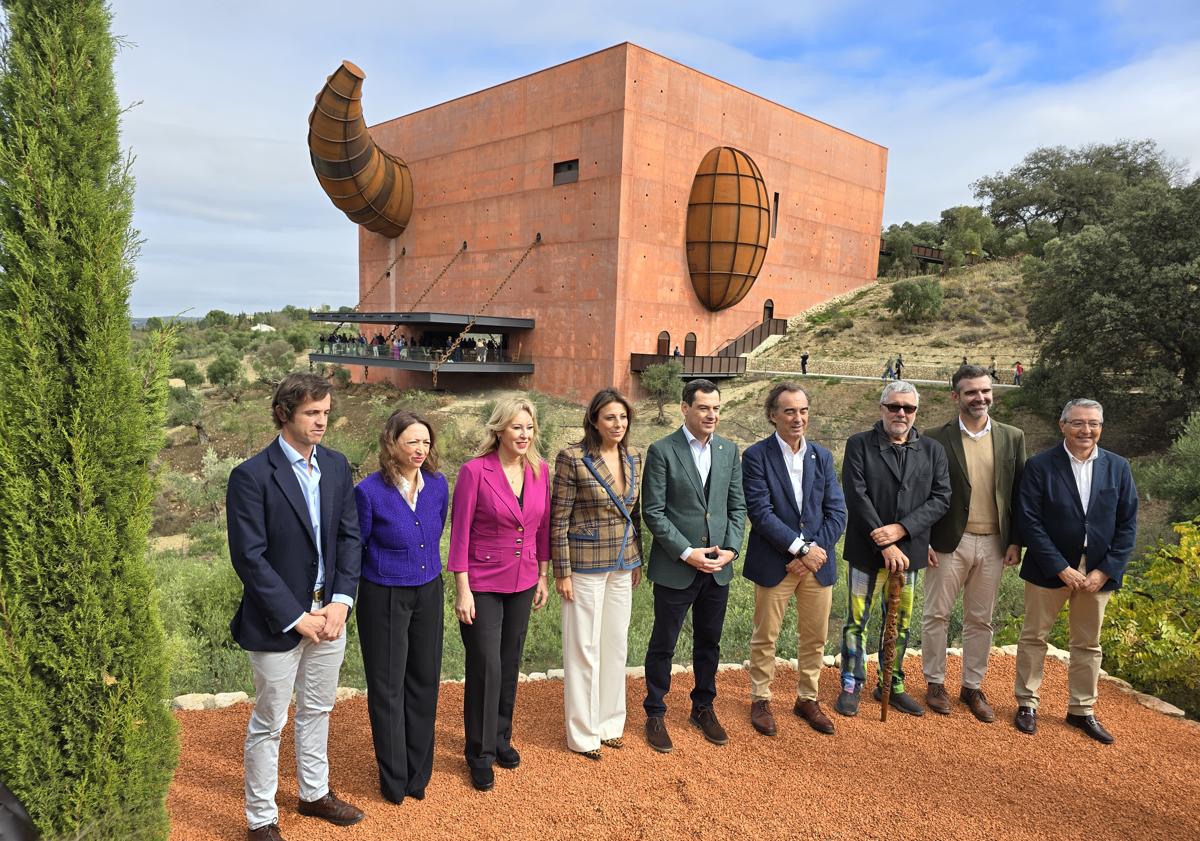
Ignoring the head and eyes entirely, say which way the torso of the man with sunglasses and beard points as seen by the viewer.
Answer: toward the camera

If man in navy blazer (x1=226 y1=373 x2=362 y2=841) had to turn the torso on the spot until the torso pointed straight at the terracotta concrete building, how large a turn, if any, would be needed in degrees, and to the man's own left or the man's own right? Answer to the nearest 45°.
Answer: approximately 90° to the man's own left

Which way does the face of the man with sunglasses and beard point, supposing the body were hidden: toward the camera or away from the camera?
toward the camera

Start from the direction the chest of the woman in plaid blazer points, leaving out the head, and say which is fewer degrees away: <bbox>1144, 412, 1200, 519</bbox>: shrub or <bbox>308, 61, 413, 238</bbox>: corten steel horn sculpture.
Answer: the shrub

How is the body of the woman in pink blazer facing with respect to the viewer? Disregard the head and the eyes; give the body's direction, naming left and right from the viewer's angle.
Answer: facing the viewer and to the right of the viewer

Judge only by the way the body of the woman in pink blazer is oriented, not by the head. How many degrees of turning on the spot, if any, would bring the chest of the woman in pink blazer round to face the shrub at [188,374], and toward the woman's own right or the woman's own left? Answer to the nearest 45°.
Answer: approximately 180°

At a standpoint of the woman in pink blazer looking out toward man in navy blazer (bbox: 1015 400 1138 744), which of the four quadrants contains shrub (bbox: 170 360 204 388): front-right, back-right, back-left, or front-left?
back-left

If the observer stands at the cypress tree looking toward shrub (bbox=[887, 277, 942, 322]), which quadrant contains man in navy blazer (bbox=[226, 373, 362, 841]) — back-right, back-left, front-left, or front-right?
front-right

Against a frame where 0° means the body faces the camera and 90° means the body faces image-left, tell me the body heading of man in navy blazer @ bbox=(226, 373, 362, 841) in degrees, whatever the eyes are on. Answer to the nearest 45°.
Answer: approximately 315°

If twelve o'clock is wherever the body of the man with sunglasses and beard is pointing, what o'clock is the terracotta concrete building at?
The terracotta concrete building is roughly at 5 o'clock from the man with sunglasses and beard.

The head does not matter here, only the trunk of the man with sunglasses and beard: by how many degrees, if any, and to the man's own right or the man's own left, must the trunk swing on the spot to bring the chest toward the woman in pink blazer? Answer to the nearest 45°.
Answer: approximately 45° to the man's own right

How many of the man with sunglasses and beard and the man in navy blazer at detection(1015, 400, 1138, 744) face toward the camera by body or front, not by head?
2

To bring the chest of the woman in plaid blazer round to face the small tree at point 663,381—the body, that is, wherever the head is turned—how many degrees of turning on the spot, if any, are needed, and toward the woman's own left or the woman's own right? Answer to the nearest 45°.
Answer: approximately 135° to the woman's own left

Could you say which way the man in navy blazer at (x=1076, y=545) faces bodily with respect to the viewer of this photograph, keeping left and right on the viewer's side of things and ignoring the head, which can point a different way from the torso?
facing the viewer
